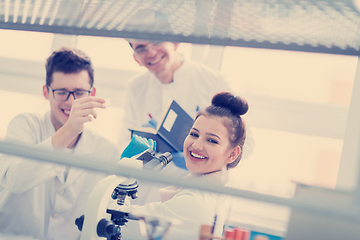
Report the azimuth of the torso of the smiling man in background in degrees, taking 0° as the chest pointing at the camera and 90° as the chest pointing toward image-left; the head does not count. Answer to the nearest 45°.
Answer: approximately 0°

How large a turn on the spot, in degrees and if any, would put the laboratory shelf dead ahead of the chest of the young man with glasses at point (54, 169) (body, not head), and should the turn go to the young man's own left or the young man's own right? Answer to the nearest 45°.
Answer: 0° — they already face it

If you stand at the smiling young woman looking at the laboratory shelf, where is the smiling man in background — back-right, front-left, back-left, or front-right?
back-right

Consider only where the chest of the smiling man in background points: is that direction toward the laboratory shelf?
yes

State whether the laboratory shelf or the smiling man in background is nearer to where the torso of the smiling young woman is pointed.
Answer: the laboratory shelf

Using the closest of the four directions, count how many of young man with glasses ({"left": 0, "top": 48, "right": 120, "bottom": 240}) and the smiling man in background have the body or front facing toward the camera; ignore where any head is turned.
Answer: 2

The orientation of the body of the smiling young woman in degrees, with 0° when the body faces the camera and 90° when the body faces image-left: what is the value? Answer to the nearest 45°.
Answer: approximately 45°
